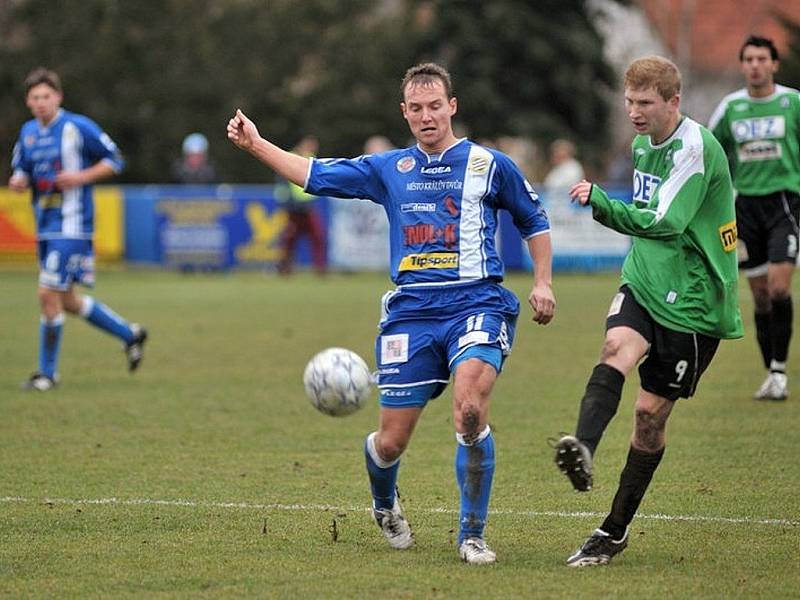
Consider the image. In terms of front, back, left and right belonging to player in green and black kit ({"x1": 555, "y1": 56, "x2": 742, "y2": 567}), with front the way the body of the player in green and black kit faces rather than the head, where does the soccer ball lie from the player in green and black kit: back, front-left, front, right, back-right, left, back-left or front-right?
front-right

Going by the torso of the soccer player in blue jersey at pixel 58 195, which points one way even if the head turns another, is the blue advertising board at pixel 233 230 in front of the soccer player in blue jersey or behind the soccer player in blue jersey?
behind

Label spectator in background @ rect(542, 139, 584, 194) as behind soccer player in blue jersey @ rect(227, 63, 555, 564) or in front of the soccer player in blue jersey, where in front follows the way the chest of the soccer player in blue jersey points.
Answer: behind

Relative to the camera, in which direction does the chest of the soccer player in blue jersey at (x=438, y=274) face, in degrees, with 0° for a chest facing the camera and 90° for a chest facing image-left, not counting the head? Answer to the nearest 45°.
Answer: approximately 0°

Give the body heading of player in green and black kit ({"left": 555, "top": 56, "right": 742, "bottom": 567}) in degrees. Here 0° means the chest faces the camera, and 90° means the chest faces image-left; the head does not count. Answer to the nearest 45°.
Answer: approximately 45°

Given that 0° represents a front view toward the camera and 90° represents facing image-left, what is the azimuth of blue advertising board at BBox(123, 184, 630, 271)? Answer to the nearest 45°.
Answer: approximately 0°

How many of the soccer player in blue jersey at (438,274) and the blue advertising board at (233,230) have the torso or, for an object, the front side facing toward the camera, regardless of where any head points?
2

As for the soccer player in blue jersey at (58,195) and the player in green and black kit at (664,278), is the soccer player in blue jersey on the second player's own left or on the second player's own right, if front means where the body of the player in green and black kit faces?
on the second player's own right
